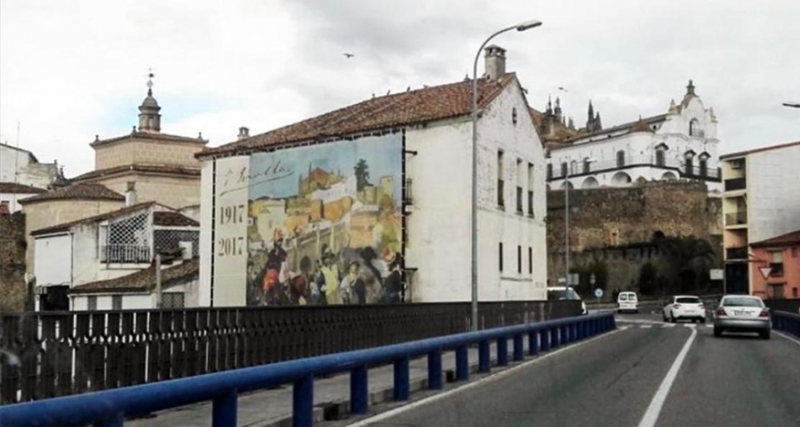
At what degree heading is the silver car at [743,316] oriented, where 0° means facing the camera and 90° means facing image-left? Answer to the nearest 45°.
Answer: approximately 180°

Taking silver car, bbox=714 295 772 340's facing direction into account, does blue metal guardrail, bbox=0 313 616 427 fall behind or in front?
behind

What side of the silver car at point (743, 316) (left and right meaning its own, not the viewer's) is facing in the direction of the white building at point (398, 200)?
left

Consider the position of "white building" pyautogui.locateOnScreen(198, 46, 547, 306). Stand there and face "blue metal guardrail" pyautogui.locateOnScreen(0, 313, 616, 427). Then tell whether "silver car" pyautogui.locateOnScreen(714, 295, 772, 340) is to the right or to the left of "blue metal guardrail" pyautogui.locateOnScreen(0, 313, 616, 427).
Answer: left
